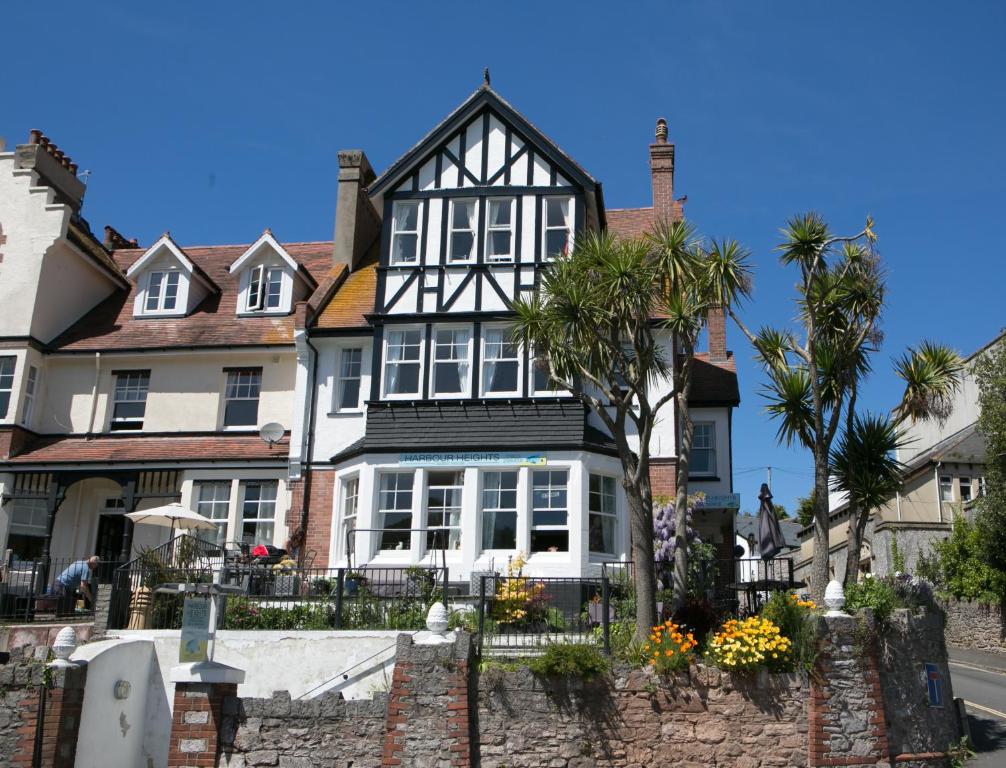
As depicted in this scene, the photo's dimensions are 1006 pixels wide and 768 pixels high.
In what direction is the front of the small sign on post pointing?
toward the camera

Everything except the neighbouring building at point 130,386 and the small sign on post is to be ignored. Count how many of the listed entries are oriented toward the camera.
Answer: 2

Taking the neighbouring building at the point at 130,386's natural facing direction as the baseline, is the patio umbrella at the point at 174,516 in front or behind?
in front

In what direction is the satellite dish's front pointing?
toward the camera

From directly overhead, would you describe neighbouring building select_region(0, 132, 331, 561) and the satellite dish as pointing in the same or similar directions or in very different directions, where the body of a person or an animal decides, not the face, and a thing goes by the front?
same or similar directions

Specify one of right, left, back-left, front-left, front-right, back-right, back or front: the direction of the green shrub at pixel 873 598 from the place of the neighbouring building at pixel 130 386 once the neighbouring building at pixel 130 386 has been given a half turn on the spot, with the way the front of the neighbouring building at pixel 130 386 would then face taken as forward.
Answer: back-right

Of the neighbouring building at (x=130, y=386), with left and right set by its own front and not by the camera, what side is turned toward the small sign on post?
front

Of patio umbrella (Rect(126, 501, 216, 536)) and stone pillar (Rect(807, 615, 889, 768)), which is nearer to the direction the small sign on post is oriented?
the stone pillar

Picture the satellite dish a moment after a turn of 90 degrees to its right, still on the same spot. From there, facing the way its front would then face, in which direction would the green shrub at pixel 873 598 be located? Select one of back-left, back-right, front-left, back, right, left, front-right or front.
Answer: back-left

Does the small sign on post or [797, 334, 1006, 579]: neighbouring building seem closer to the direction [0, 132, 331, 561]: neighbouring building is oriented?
the small sign on post

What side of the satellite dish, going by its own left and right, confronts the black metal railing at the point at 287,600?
front

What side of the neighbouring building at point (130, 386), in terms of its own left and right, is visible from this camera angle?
front

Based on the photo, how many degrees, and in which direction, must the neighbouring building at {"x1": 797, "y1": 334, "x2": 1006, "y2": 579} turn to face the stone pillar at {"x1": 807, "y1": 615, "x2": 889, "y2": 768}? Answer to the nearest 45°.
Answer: approximately 45° to its left

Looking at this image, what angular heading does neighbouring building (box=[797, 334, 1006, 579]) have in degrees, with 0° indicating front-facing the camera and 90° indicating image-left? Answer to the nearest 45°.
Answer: approximately 45°

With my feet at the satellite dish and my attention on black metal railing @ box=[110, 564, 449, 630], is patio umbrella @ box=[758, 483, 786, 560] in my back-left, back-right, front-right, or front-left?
front-left
